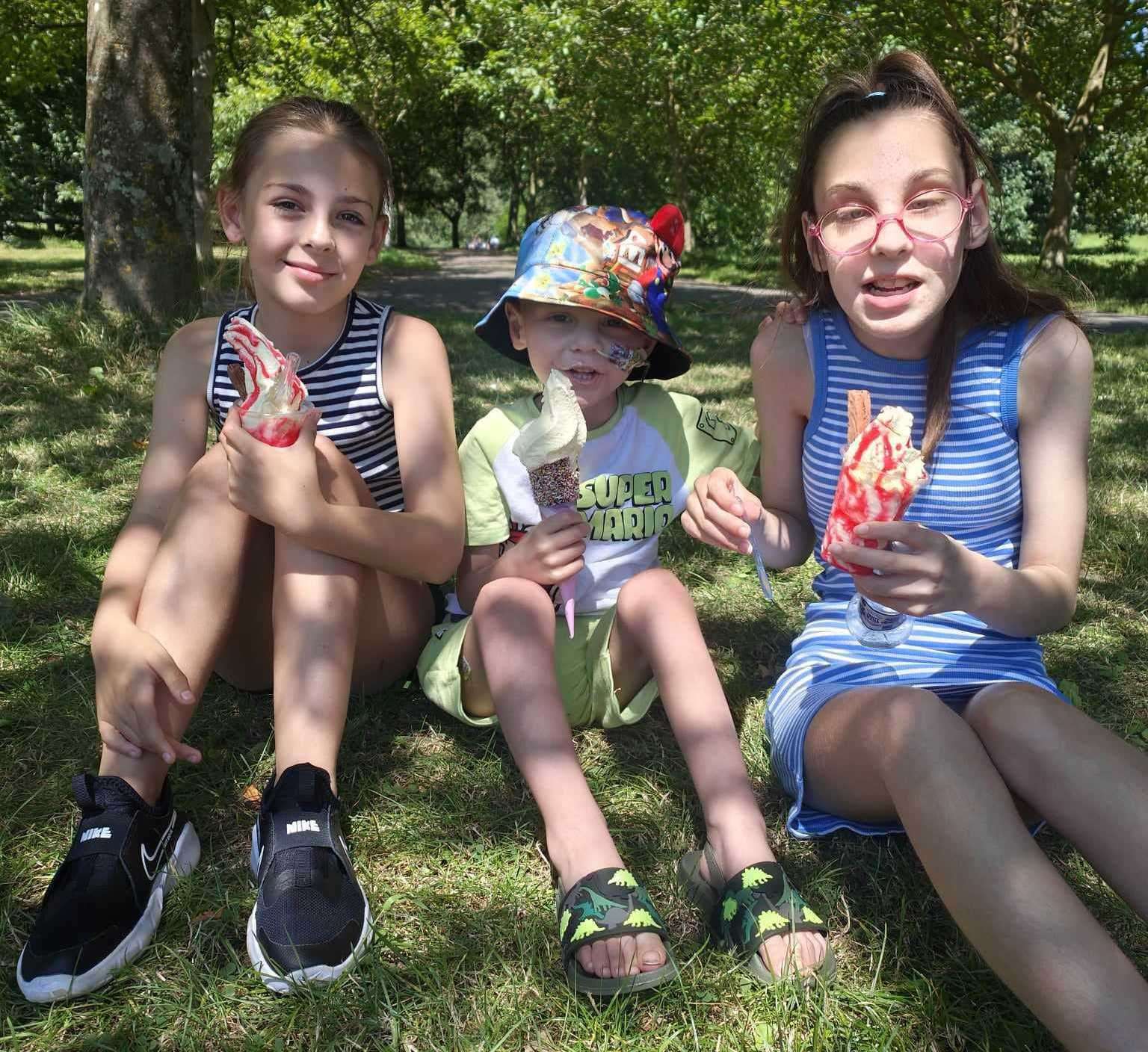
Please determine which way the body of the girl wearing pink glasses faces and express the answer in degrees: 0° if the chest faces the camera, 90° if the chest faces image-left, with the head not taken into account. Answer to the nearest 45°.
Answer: approximately 0°

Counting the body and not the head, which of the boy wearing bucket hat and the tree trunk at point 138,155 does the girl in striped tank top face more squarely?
the boy wearing bucket hat

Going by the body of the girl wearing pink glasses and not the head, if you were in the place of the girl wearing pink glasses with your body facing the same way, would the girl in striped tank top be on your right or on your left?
on your right

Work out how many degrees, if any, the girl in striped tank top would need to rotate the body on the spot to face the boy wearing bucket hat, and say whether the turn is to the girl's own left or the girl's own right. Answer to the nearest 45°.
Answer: approximately 90° to the girl's own left

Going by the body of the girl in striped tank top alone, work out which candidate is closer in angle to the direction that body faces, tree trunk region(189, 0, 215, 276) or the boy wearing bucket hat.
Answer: the boy wearing bucket hat

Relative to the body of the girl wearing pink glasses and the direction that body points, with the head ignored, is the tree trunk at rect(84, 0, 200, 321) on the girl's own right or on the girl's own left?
on the girl's own right

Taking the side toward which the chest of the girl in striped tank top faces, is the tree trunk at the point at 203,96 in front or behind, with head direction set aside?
behind

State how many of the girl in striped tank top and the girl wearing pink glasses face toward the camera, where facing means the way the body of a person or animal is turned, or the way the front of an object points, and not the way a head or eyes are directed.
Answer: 2

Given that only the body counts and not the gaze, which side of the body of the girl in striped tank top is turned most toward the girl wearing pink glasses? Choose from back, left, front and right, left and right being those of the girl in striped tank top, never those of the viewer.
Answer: left

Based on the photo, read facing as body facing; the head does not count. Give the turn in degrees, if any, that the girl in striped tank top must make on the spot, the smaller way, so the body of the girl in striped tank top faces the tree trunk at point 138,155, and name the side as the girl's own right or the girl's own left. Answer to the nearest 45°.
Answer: approximately 180°

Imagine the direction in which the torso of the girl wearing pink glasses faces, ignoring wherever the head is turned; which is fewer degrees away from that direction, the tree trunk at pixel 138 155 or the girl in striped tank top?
the girl in striped tank top

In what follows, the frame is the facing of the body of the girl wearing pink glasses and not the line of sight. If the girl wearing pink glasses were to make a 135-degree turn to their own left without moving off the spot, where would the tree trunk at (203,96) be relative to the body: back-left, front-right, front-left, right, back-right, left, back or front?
left
